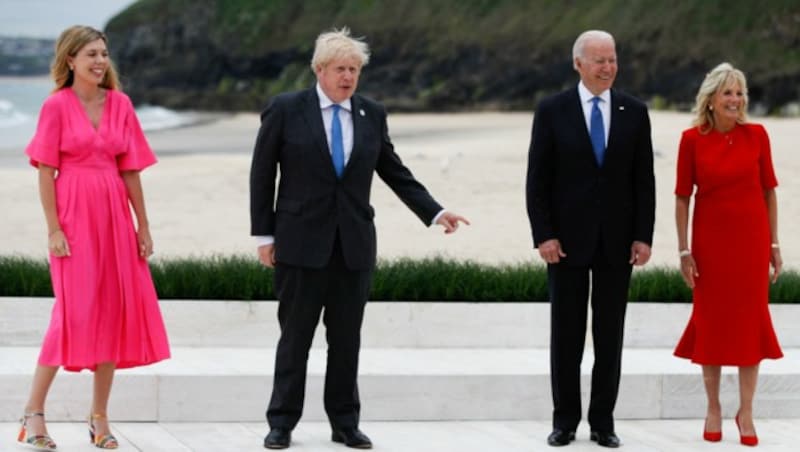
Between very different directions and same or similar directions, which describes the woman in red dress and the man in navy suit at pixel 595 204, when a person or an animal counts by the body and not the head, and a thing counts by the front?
same or similar directions

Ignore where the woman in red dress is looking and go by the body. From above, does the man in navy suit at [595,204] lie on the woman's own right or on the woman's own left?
on the woman's own right

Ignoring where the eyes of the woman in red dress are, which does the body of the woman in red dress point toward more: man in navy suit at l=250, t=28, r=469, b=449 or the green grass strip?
the man in navy suit

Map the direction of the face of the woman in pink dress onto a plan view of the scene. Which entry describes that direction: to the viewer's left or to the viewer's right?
to the viewer's right

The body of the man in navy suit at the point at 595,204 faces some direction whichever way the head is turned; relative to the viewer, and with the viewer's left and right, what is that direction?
facing the viewer

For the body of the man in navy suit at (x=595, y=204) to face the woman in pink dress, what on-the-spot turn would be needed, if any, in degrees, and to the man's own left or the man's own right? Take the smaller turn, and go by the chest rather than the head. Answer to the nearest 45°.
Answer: approximately 90° to the man's own right

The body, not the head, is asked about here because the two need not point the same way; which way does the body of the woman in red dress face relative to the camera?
toward the camera

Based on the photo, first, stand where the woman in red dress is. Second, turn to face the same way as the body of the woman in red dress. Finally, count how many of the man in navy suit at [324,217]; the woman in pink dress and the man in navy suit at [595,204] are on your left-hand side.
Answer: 0

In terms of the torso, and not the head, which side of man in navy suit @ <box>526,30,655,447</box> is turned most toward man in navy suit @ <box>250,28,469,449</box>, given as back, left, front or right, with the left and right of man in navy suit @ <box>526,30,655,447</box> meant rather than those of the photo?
right

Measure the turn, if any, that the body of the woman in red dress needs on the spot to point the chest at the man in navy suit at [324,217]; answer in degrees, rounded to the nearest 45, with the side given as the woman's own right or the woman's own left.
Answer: approximately 45° to the woman's own right

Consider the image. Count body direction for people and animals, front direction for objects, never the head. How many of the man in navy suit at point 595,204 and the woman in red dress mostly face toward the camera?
2
